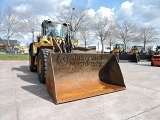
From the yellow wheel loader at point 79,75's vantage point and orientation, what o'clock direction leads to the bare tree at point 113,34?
The bare tree is roughly at 8 o'clock from the yellow wheel loader.

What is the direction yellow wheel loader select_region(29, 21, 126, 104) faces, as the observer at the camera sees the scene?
facing the viewer and to the right of the viewer
